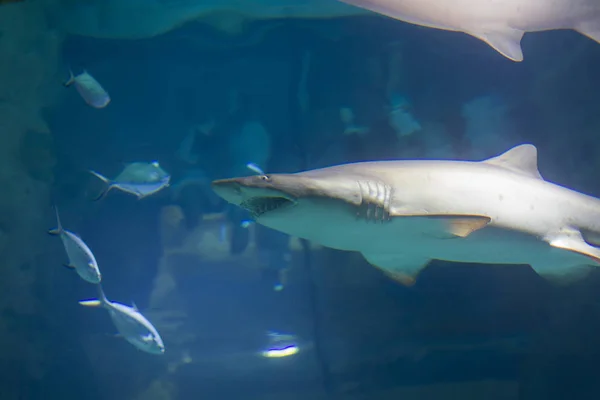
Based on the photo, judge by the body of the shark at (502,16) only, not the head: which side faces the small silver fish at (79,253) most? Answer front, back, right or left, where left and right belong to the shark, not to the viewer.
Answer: front

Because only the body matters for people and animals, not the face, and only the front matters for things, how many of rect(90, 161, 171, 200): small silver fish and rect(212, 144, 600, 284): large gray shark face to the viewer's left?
1

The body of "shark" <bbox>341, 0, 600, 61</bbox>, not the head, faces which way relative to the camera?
to the viewer's left

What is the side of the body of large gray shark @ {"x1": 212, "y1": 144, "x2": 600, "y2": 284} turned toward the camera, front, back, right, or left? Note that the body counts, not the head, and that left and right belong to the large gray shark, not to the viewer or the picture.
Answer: left

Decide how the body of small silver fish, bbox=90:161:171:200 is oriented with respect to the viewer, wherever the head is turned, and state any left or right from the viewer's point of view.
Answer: facing to the right of the viewer

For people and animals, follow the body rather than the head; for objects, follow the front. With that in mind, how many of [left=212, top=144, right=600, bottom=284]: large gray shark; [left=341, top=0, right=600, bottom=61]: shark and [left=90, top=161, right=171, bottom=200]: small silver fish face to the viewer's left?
2

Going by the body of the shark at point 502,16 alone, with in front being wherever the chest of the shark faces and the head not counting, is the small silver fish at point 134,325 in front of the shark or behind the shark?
in front
